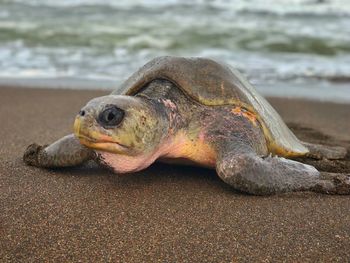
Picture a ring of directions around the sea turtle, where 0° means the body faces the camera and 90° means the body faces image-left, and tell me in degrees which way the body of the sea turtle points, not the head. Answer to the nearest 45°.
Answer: approximately 45°
